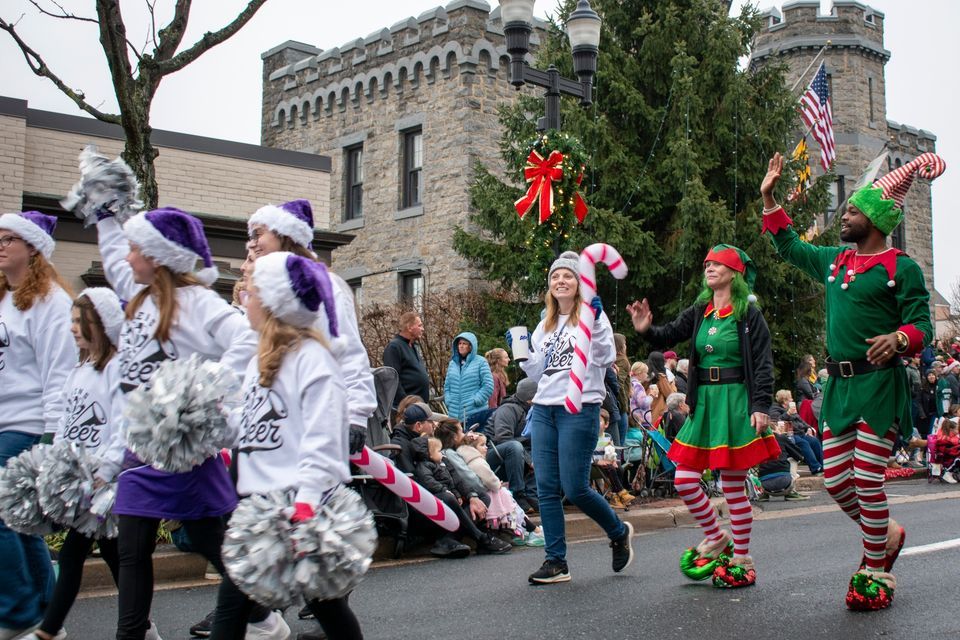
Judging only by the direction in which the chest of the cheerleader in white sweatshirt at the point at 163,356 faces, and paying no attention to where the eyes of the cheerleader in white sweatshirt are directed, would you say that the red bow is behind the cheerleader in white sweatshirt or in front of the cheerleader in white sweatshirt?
behind

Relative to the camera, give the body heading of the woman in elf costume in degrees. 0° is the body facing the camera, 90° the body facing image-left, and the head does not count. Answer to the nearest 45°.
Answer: approximately 45°

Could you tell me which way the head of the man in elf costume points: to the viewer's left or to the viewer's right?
to the viewer's left

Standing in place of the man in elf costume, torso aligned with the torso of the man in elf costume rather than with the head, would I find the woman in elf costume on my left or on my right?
on my right

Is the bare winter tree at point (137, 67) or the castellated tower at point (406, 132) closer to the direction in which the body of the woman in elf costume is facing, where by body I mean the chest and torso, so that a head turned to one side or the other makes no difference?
the bare winter tree

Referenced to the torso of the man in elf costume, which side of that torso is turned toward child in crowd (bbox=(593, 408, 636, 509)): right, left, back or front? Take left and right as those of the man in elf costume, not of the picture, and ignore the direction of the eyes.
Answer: right

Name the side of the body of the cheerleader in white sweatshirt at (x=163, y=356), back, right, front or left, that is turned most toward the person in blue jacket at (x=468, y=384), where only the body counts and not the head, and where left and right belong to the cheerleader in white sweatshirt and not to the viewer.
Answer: back

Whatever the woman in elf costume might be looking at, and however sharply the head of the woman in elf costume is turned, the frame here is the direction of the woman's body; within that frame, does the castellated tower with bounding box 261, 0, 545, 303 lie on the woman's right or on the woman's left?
on the woman's right

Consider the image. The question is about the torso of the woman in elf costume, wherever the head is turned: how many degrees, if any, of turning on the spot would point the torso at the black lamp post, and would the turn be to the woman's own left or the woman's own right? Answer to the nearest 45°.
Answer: approximately 135° to the woman's own right
